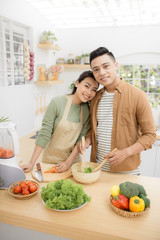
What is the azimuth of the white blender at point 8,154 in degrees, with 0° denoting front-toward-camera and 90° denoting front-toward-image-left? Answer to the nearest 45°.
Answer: approximately 0°

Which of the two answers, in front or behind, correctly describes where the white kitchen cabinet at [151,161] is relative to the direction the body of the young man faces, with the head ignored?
behind

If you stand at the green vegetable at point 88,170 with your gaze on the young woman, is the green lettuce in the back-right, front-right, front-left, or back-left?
back-left

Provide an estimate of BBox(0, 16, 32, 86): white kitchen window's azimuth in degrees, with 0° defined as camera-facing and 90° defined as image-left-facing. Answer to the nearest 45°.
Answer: approximately 315°

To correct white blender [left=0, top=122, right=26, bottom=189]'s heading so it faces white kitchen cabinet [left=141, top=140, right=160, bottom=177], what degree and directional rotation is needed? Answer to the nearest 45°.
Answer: approximately 135° to its left

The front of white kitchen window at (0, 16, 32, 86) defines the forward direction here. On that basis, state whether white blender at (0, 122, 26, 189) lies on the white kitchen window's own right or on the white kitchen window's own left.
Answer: on the white kitchen window's own right
